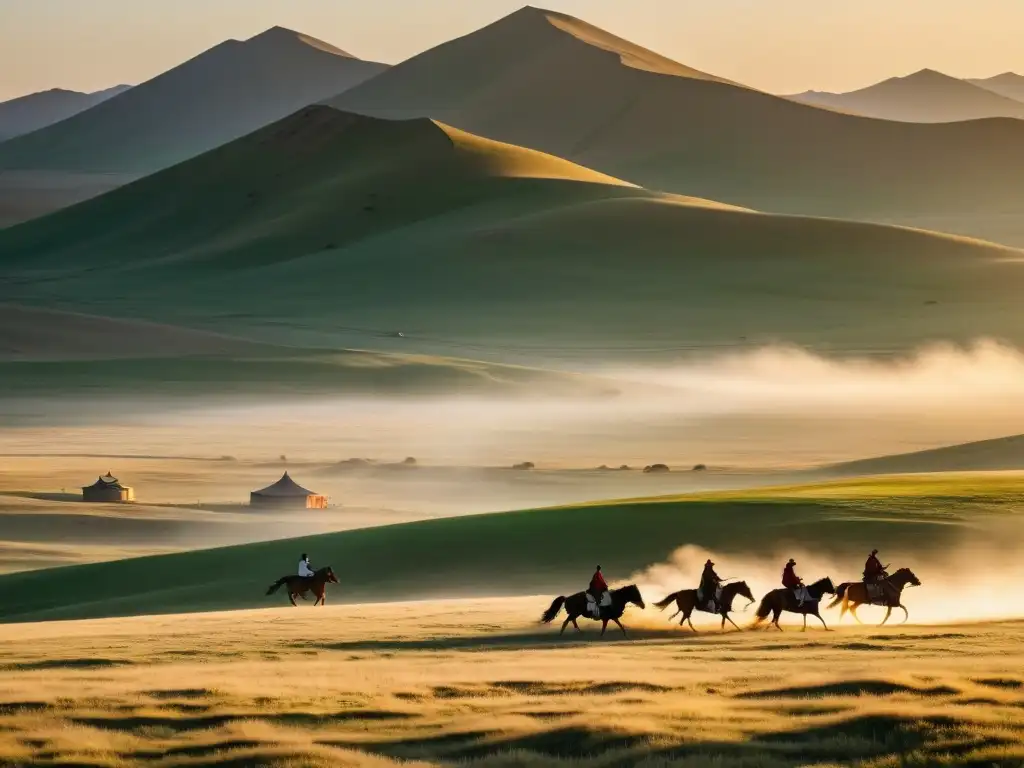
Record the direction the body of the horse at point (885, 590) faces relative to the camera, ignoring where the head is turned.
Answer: to the viewer's right

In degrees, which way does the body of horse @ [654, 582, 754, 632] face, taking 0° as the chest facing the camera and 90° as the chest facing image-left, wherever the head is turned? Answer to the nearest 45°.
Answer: approximately 270°

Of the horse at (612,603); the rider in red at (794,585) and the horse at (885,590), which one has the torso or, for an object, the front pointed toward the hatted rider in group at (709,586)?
the horse at (612,603)

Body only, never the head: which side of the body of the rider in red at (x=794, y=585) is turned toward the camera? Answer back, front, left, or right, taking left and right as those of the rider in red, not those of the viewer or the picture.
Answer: right

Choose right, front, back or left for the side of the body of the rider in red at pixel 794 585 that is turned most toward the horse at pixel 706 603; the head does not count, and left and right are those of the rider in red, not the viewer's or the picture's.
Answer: back

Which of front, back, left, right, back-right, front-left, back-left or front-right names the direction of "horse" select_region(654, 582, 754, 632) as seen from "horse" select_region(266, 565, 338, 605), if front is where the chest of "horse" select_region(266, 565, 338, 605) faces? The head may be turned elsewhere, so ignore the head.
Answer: front-right

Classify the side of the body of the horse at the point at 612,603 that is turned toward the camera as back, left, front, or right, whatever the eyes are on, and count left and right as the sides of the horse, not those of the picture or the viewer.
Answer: right

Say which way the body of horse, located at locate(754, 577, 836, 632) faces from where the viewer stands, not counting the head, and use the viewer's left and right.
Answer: facing to the right of the viewer

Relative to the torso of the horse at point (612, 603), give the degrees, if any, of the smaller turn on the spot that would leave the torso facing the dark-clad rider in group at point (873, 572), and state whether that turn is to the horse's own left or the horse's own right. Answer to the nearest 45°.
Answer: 0° — it already faces them

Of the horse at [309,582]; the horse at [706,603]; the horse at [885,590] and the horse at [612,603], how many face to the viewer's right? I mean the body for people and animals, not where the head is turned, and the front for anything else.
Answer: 4

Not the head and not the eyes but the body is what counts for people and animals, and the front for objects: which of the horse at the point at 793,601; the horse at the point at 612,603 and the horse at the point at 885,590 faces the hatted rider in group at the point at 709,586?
the horse at the point at 612,603

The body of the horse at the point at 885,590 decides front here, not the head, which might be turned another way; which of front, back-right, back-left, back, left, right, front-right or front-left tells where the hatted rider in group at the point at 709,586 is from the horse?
back-right

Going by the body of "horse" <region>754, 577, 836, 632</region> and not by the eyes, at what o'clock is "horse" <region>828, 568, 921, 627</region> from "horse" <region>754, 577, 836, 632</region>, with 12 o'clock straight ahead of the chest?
"horse" <region>828, 568, 921, 627</region> is roughly at 11 o'clock from "horse" <region>754, 577, 836, 632</region>.

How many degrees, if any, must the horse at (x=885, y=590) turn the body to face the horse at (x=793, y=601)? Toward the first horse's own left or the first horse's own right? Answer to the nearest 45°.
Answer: approximately 135° to the first horse's own right

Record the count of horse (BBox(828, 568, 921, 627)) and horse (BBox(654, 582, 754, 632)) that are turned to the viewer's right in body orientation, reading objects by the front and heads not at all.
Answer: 2
